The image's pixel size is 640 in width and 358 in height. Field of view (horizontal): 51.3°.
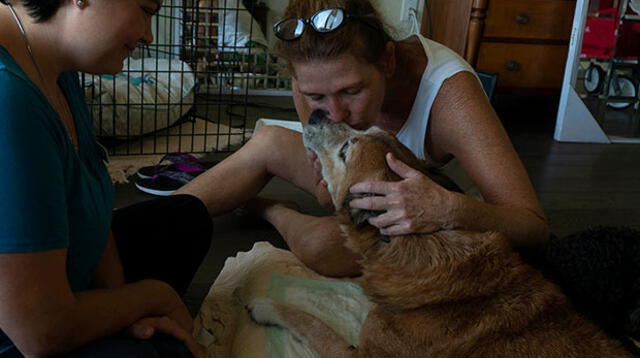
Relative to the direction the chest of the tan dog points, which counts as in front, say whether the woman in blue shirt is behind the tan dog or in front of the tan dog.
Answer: in front

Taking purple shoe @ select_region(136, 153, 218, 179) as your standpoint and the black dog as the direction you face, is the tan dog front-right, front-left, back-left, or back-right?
front-right

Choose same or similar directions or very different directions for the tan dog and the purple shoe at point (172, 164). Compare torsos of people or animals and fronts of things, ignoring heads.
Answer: same or similar directions

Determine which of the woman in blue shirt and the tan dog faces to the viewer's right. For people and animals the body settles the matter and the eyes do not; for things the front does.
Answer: the woman in blue shirt

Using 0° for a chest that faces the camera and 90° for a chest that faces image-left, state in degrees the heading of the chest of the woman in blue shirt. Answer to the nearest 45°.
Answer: approximately 270°

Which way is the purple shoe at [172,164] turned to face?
to the viewer's left

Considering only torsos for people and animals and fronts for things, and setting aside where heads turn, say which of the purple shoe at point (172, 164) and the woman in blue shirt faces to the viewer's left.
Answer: the purple shoe

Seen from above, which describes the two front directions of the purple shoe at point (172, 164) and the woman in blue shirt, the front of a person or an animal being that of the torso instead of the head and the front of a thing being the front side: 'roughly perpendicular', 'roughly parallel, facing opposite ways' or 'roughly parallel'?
roughly parallel, facing opposite ways

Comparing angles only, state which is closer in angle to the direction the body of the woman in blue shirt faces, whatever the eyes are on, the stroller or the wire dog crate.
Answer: the stroller

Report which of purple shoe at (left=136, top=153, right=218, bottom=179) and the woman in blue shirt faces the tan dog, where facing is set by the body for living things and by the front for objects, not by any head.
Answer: the woman in blue shirt

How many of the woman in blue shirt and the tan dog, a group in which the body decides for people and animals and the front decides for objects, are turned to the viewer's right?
1

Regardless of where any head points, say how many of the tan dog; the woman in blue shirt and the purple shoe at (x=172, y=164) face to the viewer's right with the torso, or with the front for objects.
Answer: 1

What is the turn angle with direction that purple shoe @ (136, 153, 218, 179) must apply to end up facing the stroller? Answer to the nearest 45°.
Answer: approximately 180°

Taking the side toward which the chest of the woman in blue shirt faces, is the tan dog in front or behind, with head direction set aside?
in front

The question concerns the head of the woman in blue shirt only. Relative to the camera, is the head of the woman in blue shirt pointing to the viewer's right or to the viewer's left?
to the viewer's right
